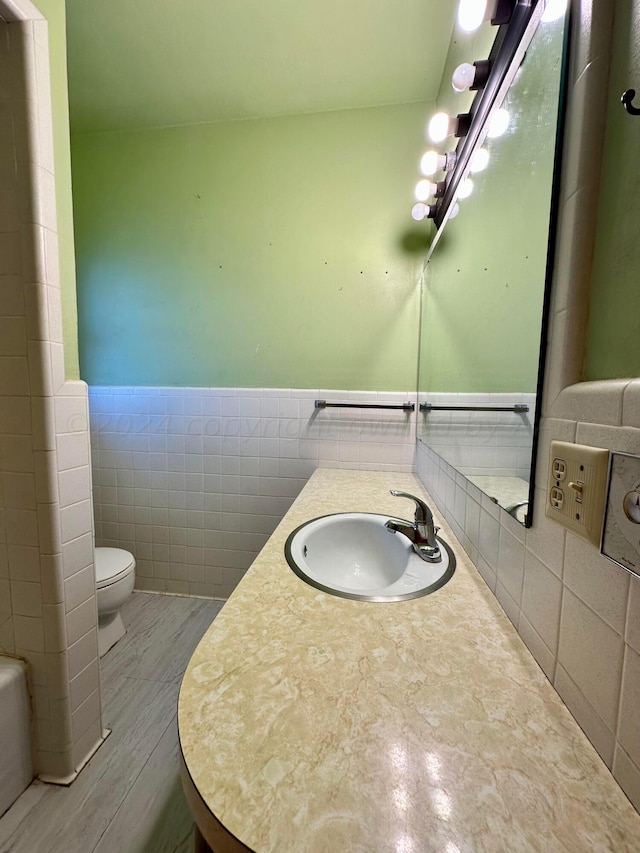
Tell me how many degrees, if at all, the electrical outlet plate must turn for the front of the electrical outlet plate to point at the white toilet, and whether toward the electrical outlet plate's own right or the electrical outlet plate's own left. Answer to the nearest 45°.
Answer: approximately 45° to the electrical outlet plate's own right

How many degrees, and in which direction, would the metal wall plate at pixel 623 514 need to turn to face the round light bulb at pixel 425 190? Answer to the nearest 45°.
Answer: approximately 90° to its right

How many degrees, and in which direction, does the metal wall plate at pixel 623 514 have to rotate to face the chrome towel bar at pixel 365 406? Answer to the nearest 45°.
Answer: approximately 90° to its right

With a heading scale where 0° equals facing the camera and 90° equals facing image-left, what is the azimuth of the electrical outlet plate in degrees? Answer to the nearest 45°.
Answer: approximately 45°

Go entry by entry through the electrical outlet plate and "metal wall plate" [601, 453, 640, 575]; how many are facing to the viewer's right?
0

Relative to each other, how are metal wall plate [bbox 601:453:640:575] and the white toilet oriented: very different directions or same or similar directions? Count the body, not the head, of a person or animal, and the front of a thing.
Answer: very different directions

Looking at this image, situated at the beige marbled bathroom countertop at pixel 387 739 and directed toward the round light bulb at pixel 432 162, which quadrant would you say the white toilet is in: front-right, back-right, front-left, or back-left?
front-left

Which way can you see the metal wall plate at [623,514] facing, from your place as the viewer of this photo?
facing the viewer and to the left of the viewer

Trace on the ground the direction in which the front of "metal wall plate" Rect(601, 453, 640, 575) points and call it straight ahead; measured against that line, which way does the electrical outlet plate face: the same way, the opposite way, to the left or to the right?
the same way
